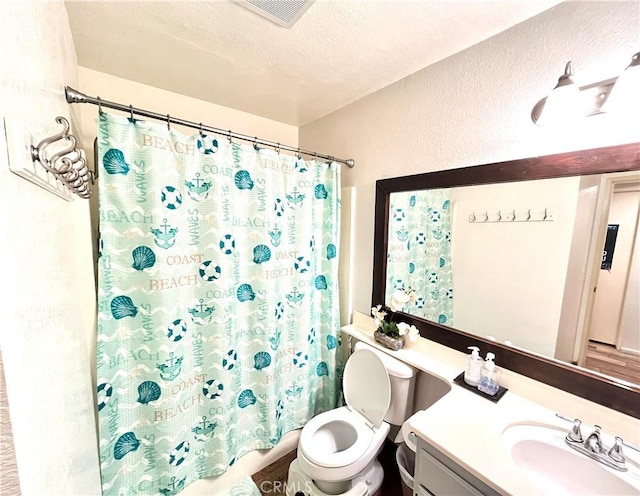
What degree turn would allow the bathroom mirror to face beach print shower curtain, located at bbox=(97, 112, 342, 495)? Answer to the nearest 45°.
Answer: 0° — it already faces it

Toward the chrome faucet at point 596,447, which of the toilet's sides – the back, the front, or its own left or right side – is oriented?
left

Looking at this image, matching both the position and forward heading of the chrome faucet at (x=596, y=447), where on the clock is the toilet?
The toilet is roughly at 1 o'clock from the chrome faucet.

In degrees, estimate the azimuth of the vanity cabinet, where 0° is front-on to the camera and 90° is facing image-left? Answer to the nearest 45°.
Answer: approximately 45°

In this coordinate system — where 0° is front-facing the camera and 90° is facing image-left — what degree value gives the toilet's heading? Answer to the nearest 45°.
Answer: approximately 45°

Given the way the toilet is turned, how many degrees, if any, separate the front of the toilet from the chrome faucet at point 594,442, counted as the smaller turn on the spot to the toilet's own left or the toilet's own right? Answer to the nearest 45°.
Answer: approximately 90° to the toilet's own left

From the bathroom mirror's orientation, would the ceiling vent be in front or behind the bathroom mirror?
in front

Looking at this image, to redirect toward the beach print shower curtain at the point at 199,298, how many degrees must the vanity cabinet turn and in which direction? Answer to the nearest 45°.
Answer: approximately 45° to its right
